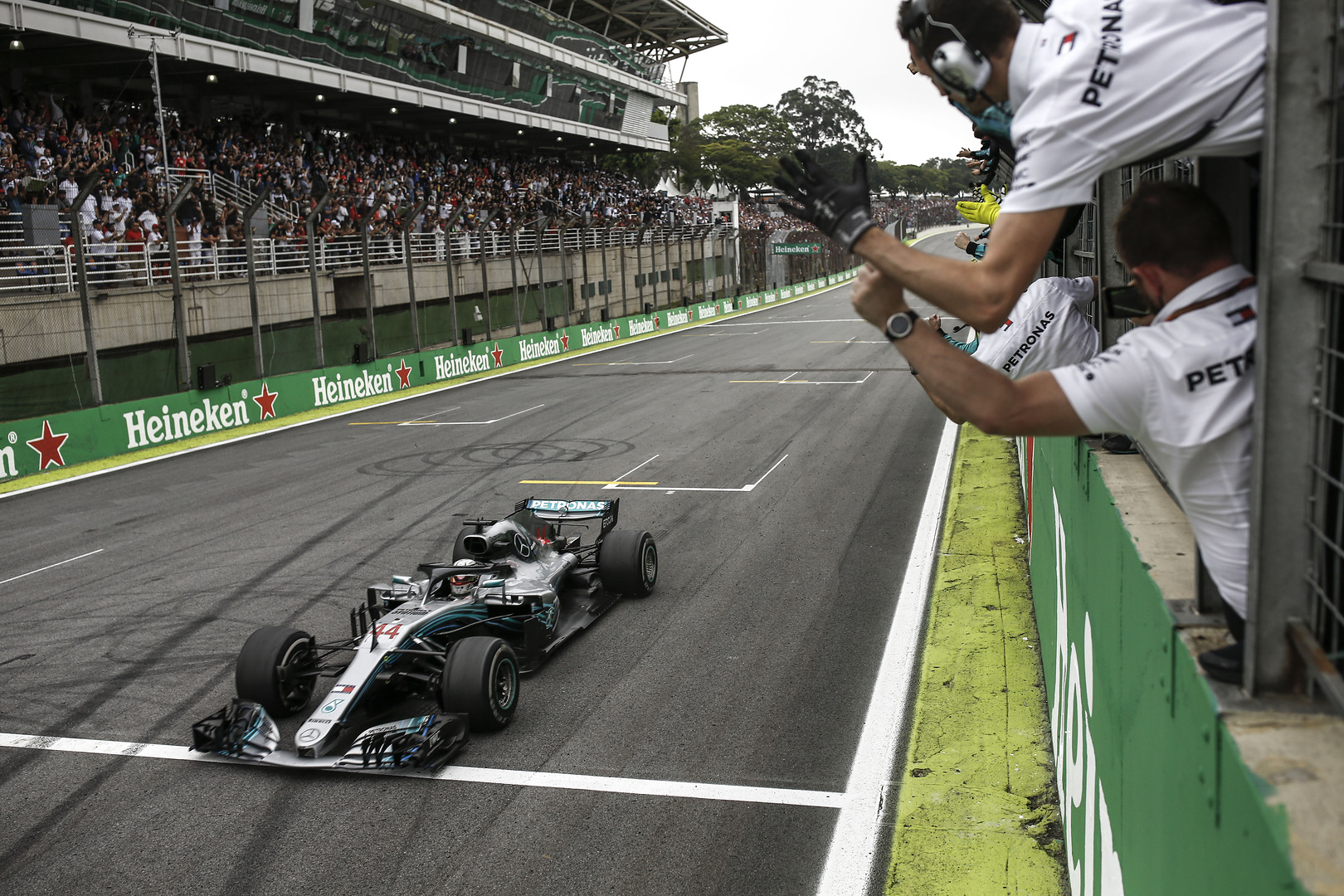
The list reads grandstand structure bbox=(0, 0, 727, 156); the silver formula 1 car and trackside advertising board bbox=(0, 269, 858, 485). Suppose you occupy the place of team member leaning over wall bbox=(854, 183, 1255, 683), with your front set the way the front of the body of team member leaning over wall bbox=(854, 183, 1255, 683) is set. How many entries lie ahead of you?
3

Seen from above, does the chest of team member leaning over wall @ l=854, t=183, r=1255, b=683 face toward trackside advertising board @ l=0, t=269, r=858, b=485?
yes

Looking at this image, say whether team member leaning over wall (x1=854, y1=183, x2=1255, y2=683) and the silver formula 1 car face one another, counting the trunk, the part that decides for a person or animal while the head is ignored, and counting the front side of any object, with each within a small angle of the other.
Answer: no

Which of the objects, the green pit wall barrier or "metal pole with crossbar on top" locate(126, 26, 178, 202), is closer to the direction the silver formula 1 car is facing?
the green pit wall barrier

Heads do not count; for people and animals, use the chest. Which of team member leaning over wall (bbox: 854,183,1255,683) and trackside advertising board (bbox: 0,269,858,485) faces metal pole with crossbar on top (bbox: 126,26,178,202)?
the team member leaning over wall

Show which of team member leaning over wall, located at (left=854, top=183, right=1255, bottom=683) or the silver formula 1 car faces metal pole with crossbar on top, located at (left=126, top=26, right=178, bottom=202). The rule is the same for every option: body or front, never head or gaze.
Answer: the team member leaning over wall

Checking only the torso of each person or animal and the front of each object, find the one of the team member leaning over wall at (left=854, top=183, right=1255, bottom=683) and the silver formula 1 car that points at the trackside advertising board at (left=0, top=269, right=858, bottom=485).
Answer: the team member leaning over wall

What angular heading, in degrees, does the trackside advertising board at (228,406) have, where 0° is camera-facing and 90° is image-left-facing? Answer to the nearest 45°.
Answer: approximately 315°

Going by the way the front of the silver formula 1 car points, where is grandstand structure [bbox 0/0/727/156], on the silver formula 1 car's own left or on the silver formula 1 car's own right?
on the silver formula 1 car's own right

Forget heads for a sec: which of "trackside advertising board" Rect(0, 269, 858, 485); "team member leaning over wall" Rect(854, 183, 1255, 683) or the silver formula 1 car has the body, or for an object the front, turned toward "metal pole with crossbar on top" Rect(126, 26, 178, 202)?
the team member leaning over wall

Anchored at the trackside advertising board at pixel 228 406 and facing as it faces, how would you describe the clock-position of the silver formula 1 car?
The silver formula 1 car is roughly at 1 o'clock from the trackside advertising board.

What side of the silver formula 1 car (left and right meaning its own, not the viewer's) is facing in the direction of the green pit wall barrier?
left

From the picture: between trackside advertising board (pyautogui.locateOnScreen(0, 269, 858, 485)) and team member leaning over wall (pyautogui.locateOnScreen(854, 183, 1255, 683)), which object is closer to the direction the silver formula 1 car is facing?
the team member leaning over wall

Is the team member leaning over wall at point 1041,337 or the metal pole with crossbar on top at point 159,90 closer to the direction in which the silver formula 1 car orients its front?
the team member leaning over wall

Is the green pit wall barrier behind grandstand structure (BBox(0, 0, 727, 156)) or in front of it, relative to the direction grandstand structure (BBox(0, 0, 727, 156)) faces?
in front

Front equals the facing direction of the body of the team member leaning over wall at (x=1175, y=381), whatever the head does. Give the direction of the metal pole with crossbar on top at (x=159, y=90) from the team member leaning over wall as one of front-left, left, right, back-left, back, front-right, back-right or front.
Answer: front

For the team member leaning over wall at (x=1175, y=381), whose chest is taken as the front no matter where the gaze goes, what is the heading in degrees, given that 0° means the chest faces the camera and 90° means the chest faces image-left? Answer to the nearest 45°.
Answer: approximately 135°

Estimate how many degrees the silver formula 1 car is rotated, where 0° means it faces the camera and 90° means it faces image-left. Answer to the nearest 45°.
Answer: approximately 45°

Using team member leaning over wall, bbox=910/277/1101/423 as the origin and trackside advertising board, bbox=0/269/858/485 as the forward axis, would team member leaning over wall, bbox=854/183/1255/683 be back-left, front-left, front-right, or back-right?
back-left

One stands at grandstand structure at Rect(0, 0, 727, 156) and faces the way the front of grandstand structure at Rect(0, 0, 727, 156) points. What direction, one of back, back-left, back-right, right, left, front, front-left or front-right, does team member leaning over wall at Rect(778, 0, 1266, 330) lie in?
front-right

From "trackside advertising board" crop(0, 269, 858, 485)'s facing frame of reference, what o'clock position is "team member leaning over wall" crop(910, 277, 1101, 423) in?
The team member leaning over wall is roughly at 1 o'clock from the trackside advertising board.

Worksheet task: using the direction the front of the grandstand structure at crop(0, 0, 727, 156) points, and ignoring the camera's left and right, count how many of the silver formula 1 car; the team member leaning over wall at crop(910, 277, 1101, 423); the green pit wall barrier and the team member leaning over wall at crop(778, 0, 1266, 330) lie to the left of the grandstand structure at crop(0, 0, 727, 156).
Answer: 0

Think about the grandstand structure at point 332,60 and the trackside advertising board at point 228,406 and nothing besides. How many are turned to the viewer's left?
0
